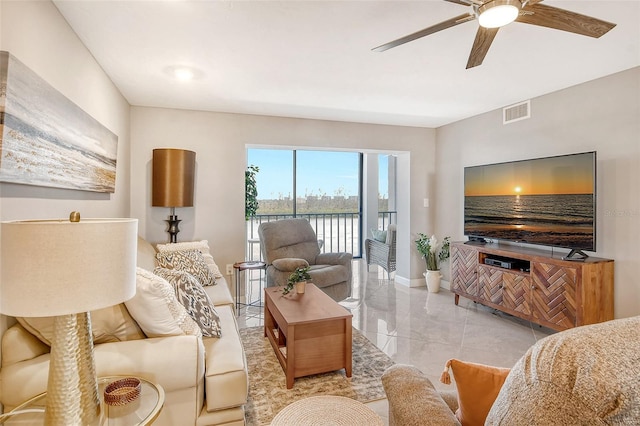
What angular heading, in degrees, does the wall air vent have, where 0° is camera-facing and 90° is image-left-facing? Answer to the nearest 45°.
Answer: approximately 45°

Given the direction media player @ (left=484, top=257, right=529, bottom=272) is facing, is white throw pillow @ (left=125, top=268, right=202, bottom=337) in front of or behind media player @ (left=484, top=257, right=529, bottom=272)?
in front

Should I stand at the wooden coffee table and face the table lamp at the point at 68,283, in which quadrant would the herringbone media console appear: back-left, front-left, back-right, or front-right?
back-left

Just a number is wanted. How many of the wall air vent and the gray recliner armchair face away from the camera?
0

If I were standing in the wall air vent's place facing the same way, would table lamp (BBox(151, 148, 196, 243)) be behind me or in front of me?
in front

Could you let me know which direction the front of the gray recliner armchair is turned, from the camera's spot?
facing the viewer and to the right of the viewer

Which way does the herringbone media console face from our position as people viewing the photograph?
facing the viewer and to the left of the viewer

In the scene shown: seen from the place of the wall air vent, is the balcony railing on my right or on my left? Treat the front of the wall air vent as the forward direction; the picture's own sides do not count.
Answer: on my right

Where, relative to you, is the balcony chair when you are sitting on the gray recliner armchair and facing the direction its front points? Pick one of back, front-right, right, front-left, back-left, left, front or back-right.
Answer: left

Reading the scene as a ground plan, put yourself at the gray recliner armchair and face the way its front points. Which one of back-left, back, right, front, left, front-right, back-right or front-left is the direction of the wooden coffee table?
front-right

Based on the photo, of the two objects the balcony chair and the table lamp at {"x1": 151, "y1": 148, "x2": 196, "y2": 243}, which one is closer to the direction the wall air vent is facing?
the table lamp

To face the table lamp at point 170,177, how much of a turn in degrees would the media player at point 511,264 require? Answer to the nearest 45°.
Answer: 0° — it already faces it

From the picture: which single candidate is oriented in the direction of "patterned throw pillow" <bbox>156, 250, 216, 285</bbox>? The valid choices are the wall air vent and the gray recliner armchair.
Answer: the wall air vent

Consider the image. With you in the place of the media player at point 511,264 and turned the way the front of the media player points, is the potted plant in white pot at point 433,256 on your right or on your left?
on your right

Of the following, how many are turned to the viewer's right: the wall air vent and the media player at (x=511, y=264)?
0
